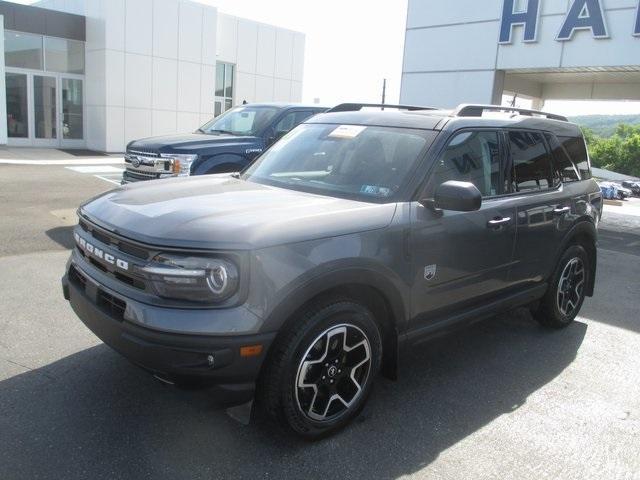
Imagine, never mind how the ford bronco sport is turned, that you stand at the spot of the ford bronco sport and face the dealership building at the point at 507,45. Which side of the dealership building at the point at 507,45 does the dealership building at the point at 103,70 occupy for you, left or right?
left

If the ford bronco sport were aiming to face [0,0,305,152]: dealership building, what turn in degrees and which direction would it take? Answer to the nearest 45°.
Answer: approximately 90° to its right

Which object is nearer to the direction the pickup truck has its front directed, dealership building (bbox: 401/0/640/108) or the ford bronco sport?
the ford bronco sport

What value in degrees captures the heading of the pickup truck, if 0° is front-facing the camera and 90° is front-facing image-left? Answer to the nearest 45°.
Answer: approximately 45°

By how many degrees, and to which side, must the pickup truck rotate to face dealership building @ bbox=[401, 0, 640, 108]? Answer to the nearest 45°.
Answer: approximately 180°

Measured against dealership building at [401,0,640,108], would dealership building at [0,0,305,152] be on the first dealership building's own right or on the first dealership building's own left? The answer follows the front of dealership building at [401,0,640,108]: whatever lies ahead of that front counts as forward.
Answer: on the first dealership building's own right

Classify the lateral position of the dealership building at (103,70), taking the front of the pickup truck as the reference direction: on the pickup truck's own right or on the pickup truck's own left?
on the pickup truck's own right

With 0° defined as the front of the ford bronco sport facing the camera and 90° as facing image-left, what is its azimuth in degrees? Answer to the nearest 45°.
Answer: approximately 45°

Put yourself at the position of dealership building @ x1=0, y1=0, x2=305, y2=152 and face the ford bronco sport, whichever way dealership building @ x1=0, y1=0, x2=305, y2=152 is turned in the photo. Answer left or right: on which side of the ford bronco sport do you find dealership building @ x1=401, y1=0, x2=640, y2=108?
left
